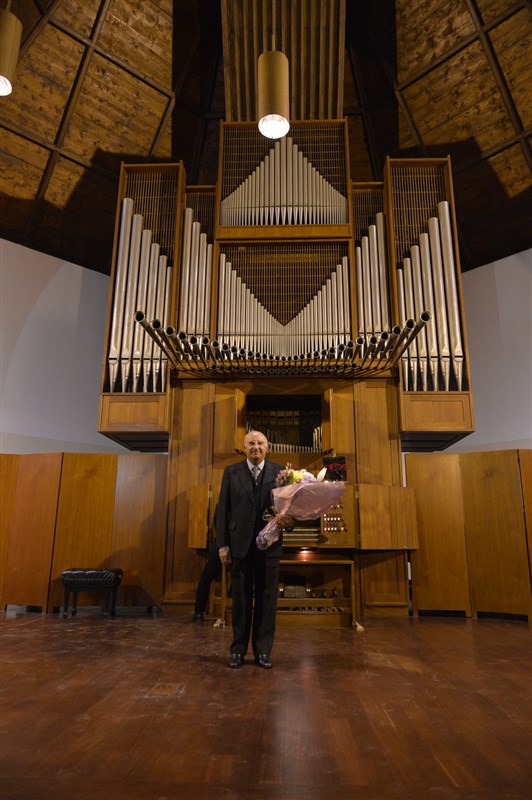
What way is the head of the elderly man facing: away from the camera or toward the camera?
toward the camera

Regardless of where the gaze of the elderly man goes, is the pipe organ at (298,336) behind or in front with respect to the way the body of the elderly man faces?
behind

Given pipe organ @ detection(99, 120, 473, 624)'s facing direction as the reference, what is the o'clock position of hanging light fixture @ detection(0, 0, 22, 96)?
The hanging light fixture is roughly at 1 o'clock from the pipe organ.

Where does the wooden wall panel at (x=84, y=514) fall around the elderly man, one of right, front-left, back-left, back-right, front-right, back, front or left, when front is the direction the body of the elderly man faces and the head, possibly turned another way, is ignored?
back-right

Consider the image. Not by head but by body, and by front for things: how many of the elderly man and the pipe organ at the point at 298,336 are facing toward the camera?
2

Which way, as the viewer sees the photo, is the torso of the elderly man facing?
toward the camera

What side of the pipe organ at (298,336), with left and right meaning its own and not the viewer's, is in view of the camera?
front

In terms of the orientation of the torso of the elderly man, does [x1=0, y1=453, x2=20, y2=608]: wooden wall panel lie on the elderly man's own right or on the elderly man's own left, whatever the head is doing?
on the elderly man's own right

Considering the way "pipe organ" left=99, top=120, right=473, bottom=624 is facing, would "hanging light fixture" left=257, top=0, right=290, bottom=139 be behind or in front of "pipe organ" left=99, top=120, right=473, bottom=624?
in front

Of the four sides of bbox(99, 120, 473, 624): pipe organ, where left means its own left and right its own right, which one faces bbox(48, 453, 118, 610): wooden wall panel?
right

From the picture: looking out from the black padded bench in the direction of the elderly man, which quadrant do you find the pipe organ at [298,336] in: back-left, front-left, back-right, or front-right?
front-left

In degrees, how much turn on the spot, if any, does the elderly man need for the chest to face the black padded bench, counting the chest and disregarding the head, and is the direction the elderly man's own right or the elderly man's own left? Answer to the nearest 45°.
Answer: approximately 135° to the elderly man's own right
